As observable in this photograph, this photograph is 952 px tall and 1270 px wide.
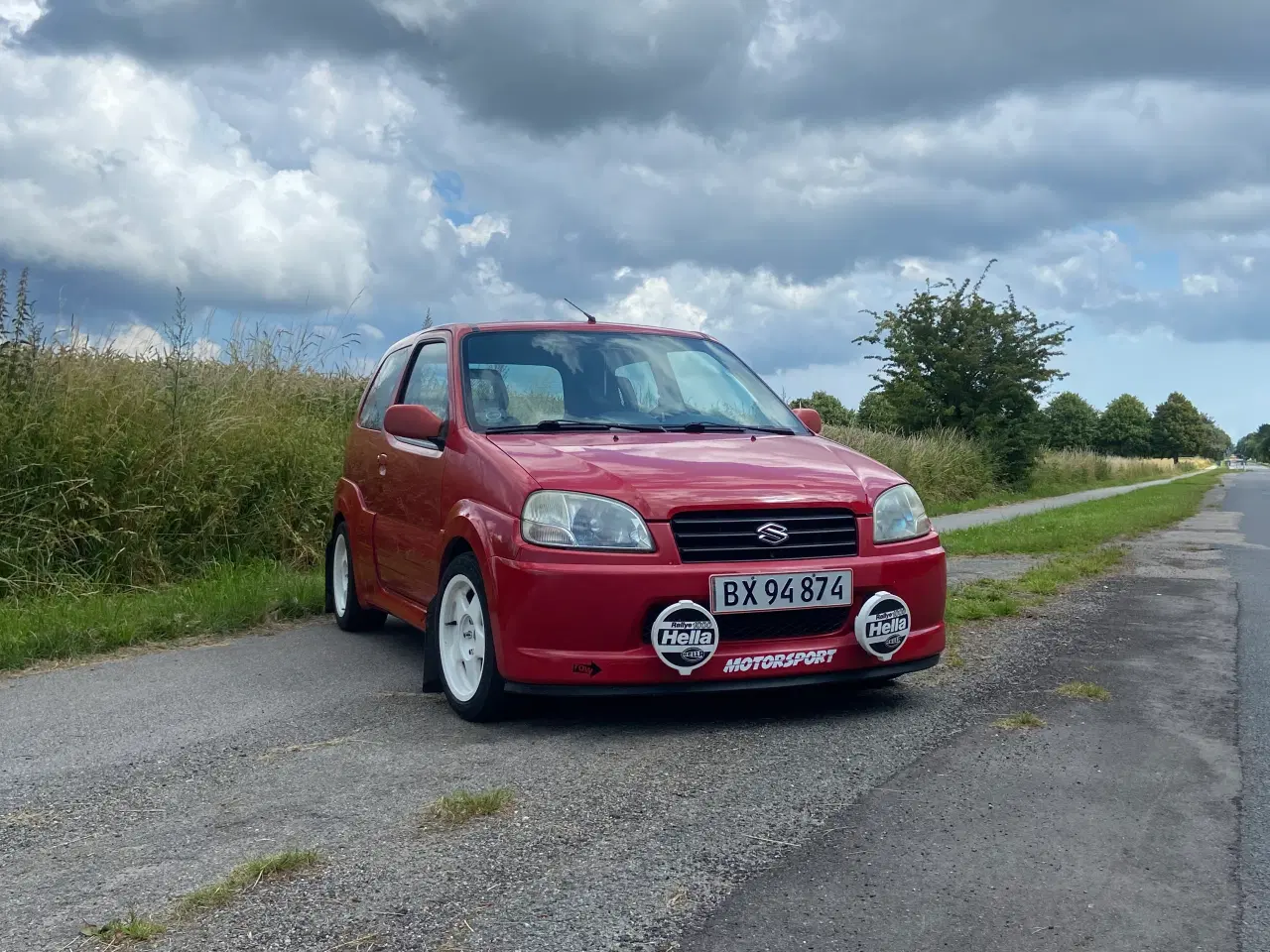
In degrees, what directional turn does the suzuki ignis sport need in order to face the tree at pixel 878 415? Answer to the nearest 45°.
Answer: approximately 135° to its left

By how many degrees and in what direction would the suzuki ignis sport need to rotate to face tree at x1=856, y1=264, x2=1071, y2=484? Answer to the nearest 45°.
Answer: approximately 135° to its left

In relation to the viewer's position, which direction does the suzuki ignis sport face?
facing the viewer and to the right of the viewer
